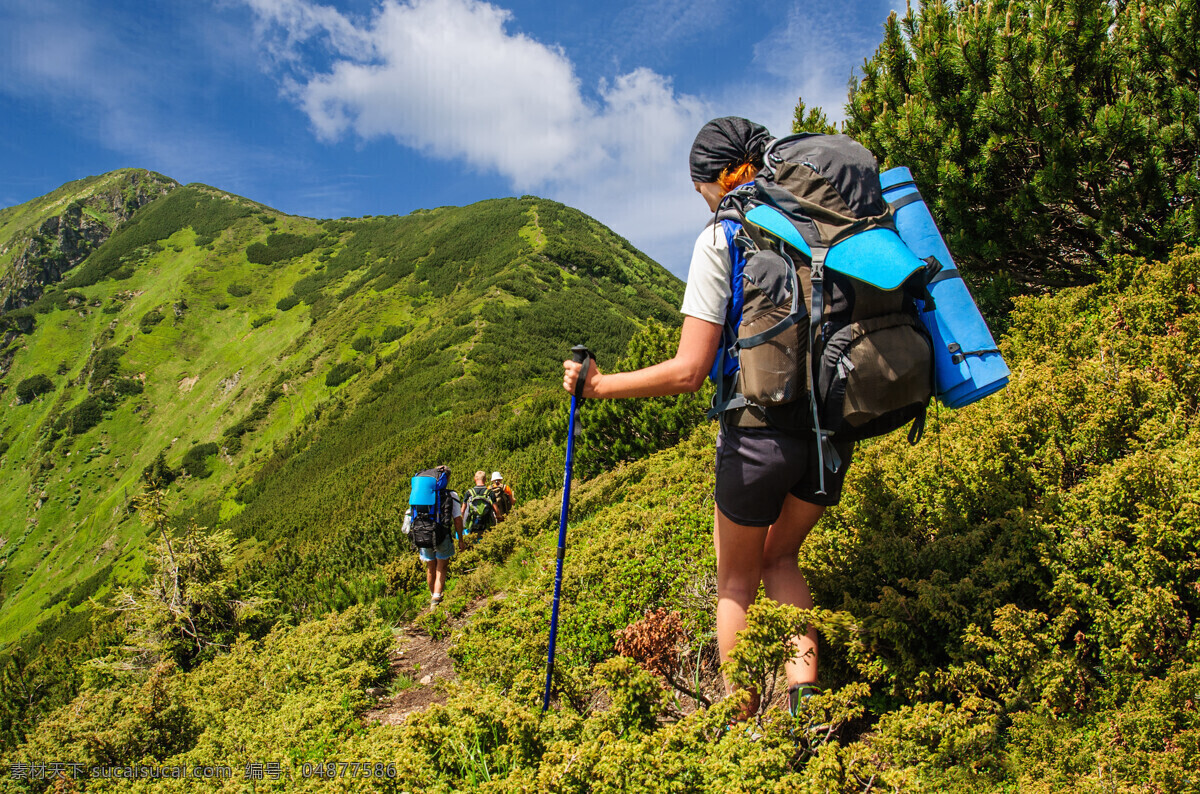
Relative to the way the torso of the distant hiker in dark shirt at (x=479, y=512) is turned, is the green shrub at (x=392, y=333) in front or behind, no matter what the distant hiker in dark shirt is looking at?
in front

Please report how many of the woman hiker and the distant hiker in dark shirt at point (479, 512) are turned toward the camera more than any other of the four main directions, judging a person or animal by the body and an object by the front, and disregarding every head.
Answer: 0

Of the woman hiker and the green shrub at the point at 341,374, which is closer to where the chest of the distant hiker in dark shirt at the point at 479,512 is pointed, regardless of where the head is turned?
the green shrub

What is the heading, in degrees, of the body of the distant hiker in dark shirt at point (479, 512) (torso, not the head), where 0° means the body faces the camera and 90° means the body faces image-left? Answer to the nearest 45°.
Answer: approximately 180°

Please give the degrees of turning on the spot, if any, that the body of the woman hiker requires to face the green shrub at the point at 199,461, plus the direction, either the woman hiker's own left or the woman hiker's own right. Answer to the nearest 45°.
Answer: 0° — they already face it

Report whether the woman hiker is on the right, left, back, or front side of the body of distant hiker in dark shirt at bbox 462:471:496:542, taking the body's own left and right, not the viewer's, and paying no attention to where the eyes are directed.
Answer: back

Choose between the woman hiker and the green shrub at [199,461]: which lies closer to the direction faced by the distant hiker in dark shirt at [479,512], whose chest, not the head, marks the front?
the green shrub

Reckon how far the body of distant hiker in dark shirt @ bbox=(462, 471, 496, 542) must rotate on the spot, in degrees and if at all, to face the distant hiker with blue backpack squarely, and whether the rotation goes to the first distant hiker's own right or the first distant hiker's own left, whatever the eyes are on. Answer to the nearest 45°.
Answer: approximately 180°

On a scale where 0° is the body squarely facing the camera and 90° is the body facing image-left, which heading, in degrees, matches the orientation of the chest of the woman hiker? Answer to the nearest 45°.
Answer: approximately 135°
